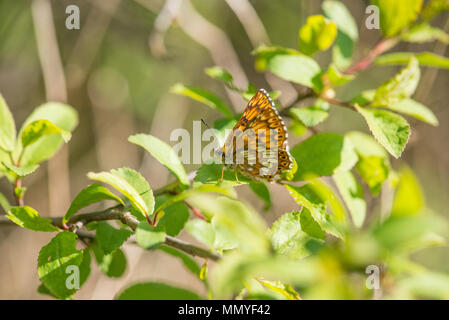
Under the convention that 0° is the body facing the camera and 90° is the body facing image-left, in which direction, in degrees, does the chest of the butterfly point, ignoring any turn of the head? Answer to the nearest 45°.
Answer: approximately 90°
